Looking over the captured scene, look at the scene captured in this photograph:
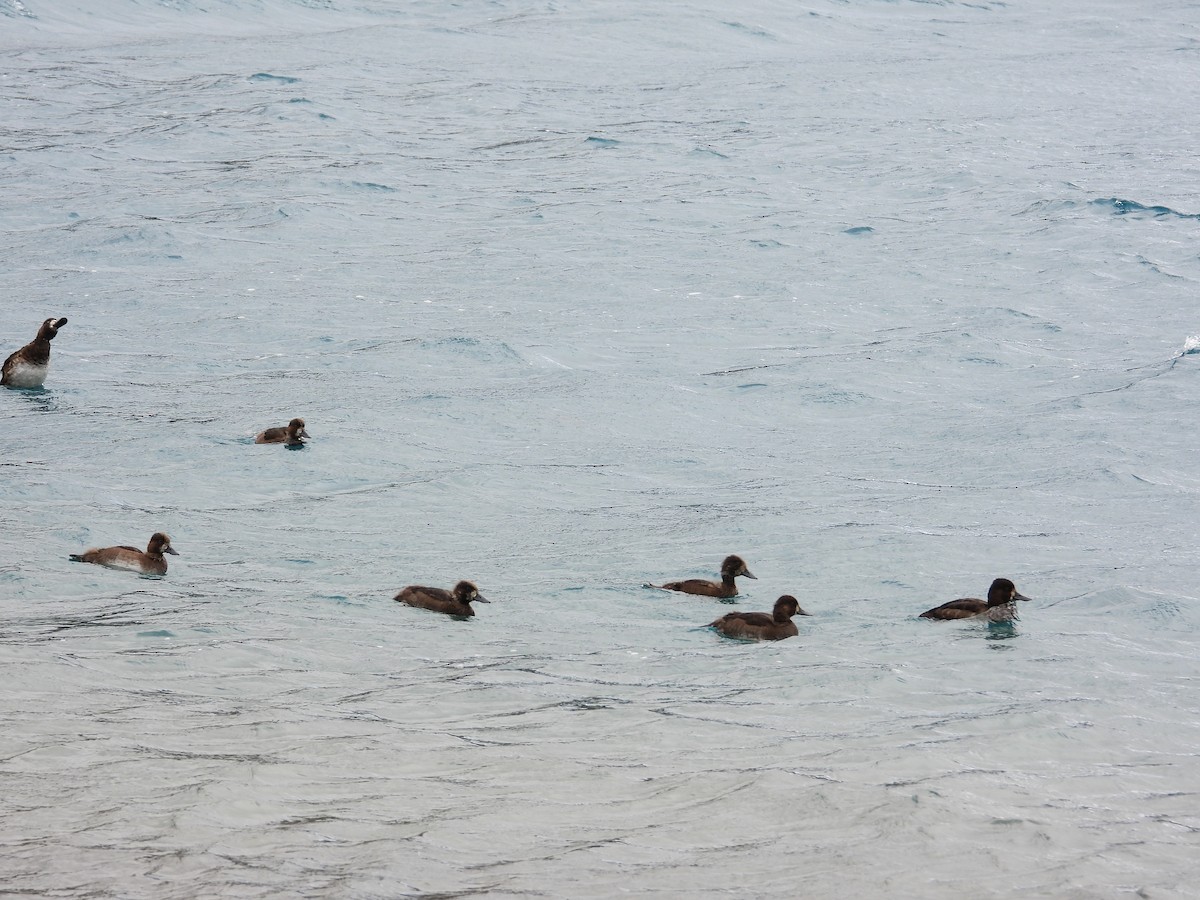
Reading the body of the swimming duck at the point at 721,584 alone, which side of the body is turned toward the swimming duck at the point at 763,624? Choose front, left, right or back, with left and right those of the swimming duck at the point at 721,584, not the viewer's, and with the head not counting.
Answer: right

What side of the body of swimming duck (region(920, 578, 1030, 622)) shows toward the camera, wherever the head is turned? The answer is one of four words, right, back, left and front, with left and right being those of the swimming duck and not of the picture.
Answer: right

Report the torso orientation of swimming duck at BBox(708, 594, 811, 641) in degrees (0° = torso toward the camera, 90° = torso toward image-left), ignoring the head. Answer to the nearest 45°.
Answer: approximately 270°

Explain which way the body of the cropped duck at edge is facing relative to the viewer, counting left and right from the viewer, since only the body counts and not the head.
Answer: facing to the right of the viewer

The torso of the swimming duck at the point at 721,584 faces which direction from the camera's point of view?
to the viewer's right

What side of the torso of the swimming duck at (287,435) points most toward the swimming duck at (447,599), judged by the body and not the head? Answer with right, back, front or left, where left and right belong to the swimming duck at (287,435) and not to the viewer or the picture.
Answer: right

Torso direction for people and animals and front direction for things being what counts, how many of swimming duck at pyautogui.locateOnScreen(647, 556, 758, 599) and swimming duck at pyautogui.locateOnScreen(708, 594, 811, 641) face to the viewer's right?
2

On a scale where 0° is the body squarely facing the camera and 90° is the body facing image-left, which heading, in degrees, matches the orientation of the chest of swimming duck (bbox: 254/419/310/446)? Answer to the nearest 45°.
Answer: approximately 270°

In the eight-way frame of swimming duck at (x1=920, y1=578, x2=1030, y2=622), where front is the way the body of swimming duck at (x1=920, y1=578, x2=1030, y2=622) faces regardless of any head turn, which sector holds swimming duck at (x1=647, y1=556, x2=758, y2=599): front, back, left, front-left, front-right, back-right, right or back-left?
back

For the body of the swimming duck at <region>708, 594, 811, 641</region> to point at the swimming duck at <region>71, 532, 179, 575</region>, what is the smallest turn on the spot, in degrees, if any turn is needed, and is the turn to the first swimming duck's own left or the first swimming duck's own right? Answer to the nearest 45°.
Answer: approximately 180°
